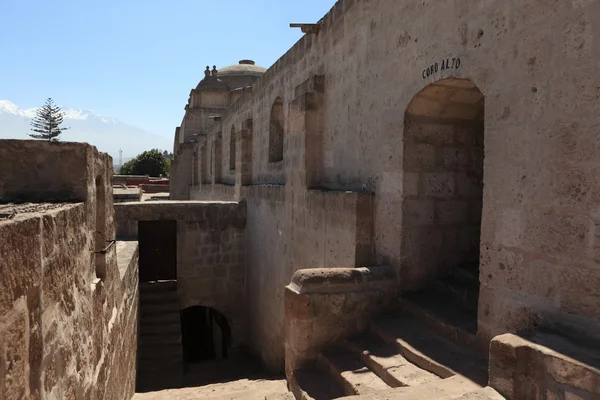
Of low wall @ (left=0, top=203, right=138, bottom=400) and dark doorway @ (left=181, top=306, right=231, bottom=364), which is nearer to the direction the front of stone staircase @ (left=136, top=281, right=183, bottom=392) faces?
the low wall

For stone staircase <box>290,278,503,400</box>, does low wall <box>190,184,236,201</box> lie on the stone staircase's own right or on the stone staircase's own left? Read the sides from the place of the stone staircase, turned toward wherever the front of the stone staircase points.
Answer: on the stone staircase's own right

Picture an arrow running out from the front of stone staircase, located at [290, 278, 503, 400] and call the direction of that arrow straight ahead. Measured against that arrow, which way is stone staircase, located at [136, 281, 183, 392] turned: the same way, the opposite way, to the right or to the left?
to the left

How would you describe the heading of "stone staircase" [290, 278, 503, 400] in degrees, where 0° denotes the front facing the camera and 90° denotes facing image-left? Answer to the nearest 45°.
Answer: approximately 45°

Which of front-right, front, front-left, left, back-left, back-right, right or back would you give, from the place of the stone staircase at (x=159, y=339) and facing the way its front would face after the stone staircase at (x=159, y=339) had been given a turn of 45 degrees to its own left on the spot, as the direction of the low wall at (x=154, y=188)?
back-left

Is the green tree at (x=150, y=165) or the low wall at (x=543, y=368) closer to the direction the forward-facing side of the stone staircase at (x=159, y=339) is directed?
the low wall

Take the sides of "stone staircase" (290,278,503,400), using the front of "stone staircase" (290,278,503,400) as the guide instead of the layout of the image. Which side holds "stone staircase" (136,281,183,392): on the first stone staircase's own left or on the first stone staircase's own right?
on the first stone staircase's own right

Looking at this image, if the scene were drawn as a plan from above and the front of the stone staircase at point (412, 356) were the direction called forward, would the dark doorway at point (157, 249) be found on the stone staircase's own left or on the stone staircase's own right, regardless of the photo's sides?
on the stone staircase's own right

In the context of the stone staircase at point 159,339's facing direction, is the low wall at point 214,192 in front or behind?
behind

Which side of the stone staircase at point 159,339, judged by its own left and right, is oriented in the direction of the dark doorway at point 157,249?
back
